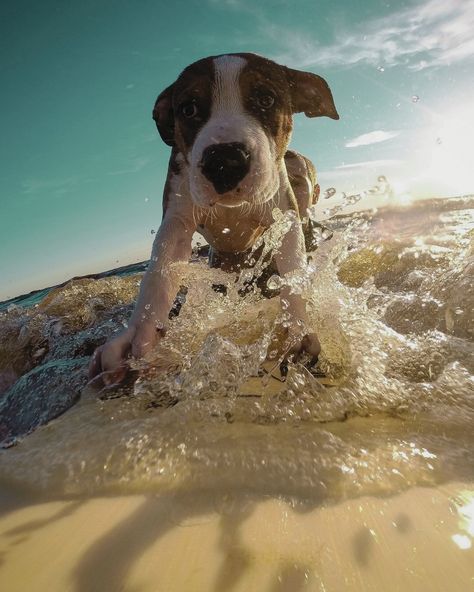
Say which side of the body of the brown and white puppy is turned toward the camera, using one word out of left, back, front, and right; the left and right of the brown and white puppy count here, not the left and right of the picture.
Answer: front
